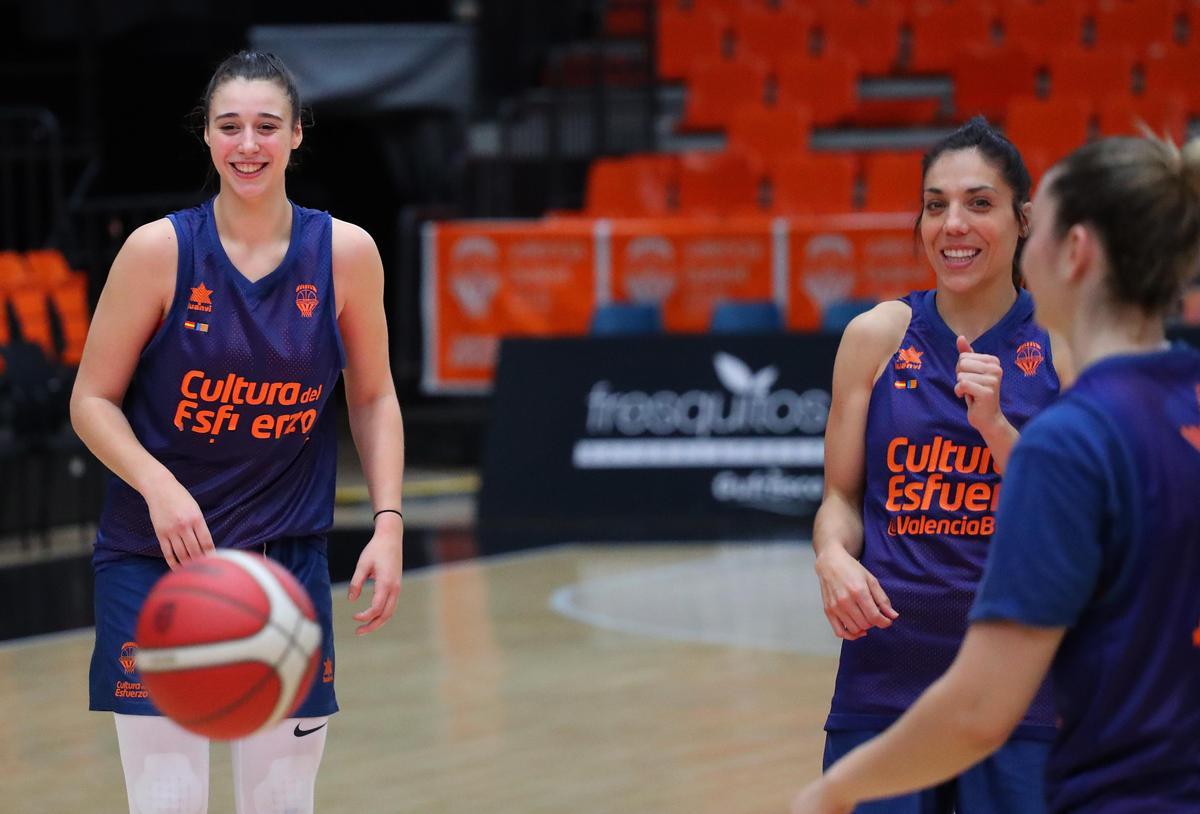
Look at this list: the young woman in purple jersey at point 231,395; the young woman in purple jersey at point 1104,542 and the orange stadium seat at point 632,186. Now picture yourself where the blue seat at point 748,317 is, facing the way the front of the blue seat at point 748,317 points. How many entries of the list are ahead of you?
2

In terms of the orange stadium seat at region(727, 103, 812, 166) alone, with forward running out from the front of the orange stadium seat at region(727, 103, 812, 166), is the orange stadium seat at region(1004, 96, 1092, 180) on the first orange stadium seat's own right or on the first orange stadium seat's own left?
on the first orange stadium seat's own left

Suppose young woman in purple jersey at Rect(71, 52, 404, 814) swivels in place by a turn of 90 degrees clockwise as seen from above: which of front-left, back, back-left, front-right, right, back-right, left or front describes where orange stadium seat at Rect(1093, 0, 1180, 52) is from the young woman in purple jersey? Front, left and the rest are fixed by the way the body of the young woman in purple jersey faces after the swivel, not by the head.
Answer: back-right

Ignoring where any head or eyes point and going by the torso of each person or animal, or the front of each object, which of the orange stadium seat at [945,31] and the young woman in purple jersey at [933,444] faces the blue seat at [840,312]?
the orange stadium seat

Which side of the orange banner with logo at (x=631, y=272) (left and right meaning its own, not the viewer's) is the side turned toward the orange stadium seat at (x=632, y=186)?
back

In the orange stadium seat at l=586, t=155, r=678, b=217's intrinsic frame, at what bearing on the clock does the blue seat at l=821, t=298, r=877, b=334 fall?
The blue seat is roughly at 11 o'clock from the orange stadium seat.

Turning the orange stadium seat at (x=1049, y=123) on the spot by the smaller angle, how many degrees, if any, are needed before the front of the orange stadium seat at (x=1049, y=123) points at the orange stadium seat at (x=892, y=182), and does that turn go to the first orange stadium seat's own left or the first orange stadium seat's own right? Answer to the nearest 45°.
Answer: approximately 45° to the first orange stadium seat's own right

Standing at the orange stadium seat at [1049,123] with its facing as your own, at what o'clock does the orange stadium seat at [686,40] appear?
the orange stadium seat at [686,40] is roughly at 4 o'clock from the orange stadium seat at [1049,123].

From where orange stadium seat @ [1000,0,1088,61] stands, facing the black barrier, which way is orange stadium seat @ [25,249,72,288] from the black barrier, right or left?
right

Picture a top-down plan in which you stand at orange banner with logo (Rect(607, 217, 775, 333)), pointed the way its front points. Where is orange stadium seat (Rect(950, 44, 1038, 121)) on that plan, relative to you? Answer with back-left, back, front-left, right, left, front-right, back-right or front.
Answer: back-left

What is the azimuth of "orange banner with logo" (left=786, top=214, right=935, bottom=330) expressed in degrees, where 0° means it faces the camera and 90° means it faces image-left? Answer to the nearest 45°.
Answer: approximately 0°
